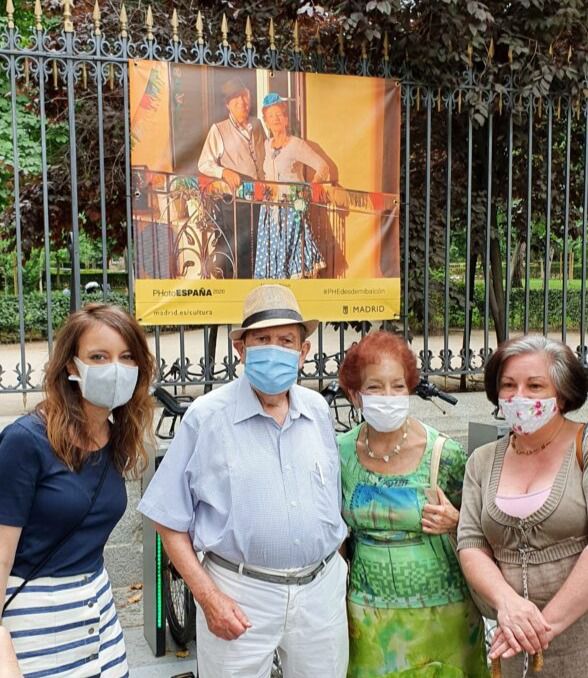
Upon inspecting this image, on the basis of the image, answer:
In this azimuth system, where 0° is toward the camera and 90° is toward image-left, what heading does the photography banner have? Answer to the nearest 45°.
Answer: approximately 0°

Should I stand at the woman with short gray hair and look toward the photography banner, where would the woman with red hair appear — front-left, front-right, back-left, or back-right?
front-left

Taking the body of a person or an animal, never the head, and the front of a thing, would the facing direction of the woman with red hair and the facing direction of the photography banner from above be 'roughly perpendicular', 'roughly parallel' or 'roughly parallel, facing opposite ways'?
roughly parallel

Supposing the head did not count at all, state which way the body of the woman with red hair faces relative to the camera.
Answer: toward the camera

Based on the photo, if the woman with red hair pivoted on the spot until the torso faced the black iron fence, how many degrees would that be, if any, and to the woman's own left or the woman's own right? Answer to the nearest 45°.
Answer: approximately 180°

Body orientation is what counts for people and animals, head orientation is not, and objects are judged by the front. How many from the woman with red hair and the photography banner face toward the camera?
2

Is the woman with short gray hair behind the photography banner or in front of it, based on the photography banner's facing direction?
in front

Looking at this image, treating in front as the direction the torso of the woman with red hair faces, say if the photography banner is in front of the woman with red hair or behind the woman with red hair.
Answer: behind

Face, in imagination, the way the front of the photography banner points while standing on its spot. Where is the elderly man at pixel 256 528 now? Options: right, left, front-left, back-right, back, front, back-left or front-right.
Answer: front

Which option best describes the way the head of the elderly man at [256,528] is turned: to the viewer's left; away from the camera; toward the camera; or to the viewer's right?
toward the camera
